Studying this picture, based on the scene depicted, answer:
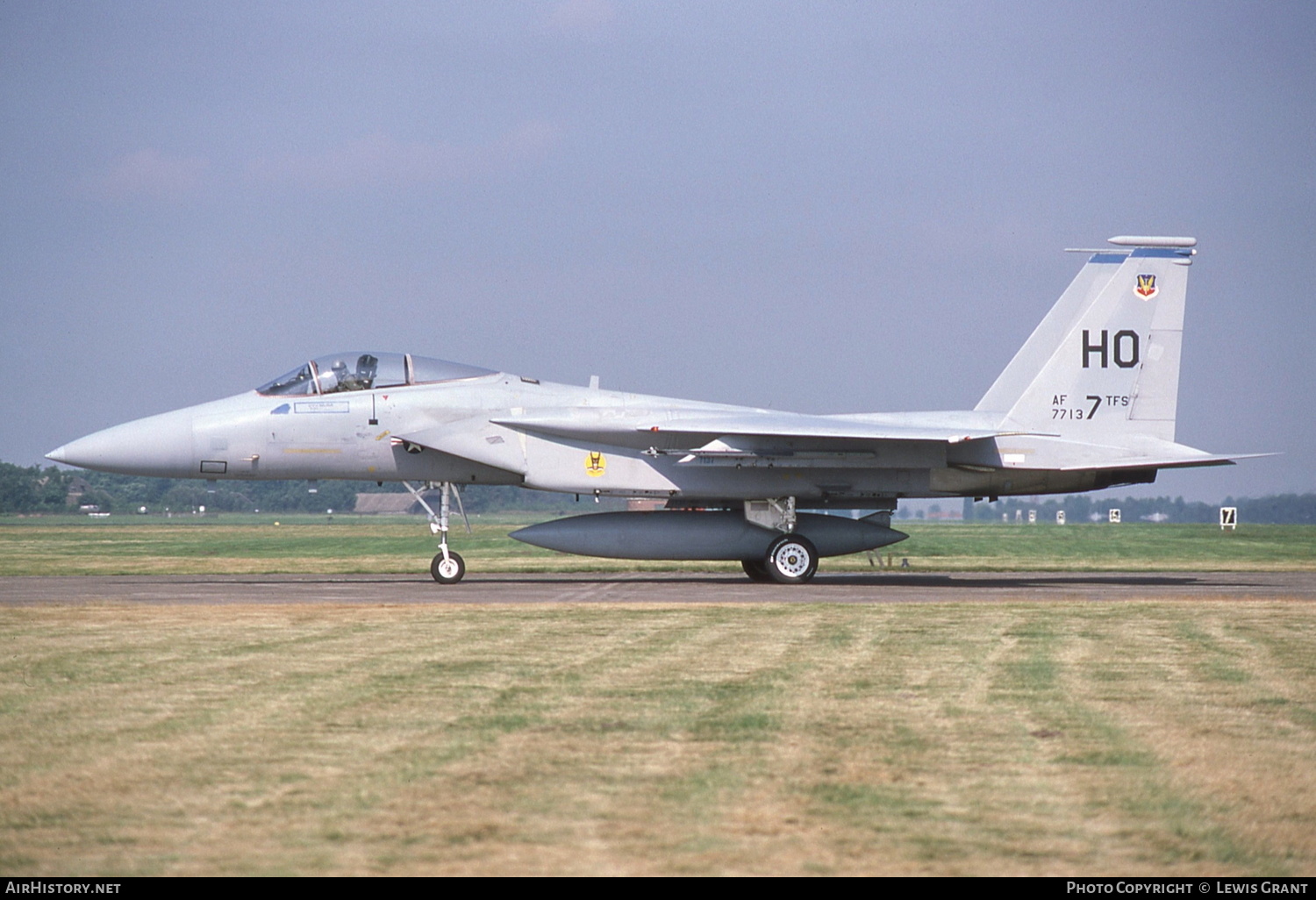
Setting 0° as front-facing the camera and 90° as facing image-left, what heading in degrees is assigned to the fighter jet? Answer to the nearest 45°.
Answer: approximately 90°
